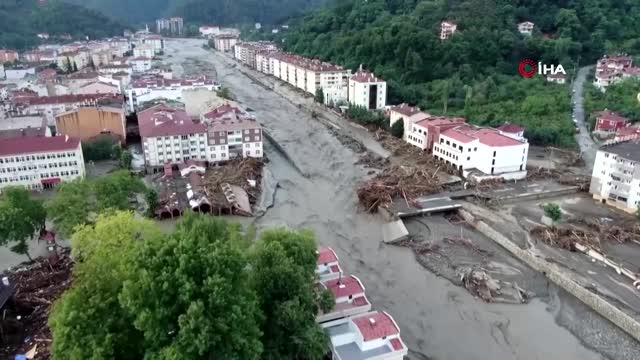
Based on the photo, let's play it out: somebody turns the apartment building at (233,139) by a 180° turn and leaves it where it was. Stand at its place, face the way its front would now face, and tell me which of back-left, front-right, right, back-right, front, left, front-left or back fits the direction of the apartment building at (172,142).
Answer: left

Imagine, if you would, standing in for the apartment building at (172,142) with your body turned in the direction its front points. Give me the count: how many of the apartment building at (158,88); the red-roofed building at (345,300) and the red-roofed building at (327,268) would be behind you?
1

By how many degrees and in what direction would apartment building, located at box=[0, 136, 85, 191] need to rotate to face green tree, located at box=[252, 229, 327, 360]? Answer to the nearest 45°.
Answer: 0° — it already faces it

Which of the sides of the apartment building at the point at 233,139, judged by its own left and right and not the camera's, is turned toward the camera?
front

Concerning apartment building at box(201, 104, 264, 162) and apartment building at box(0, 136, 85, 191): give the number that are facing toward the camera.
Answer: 2

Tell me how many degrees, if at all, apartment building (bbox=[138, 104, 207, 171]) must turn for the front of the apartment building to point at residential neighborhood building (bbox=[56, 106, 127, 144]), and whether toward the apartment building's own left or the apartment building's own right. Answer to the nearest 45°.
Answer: approximately 135° to the apartment building's own right

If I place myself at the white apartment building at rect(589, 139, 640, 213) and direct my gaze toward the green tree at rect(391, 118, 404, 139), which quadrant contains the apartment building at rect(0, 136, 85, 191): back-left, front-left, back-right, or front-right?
front-left

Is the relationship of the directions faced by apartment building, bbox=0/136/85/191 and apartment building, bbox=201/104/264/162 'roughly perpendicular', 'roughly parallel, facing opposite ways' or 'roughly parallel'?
roughly parallel

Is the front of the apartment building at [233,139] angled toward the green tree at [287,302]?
yes

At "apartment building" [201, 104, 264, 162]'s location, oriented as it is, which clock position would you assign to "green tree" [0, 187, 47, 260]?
The green tree is roughly at 1 o'clock from the apartment building.

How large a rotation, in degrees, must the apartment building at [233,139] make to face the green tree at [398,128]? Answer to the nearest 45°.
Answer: approximately 90° to its left

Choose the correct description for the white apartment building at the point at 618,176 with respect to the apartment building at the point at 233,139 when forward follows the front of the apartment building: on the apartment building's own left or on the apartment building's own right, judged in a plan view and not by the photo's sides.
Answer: on the apartment building's own left

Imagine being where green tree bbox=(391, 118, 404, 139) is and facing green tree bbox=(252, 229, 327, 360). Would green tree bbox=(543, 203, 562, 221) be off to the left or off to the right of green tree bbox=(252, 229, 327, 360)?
left

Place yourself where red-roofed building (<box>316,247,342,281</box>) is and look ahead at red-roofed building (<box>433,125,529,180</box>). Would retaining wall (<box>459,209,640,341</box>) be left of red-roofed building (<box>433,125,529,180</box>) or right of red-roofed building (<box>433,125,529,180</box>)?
right

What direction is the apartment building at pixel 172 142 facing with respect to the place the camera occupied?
facing the viewer
